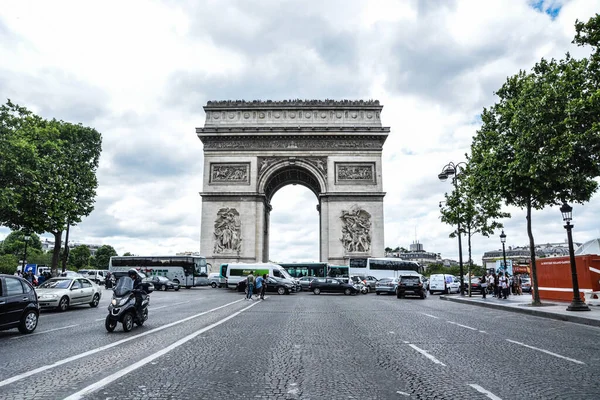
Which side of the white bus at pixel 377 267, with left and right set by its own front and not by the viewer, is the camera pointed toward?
right

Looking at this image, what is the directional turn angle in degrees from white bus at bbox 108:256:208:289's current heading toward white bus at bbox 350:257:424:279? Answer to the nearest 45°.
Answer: approximately 45° to its left

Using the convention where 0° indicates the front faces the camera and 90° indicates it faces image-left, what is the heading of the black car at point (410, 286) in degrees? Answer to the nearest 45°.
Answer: approximately 180°

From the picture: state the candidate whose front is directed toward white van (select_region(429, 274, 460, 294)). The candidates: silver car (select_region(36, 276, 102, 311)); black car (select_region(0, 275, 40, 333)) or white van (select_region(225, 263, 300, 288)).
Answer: white van (select_region(225, 263, 300, 288))

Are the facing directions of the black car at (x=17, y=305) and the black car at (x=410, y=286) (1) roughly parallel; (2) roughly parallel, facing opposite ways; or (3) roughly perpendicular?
roughly parallel, facing opposite ways

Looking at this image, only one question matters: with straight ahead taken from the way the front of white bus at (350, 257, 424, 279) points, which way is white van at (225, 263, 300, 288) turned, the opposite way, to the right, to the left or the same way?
the same way

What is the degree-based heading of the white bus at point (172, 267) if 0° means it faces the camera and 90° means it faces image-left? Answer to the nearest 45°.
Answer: approximately 315°

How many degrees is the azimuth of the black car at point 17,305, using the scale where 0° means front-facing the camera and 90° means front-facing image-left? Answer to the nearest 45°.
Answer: approximately 45°

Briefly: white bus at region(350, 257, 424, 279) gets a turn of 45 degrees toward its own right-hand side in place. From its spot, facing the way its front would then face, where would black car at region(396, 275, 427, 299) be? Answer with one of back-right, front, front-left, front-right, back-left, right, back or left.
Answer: front-right

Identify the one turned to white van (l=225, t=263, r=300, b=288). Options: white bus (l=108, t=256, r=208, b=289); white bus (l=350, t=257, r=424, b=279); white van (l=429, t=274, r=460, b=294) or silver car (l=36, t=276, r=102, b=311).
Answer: white bus (l=108, t=256, r=208, b=289)

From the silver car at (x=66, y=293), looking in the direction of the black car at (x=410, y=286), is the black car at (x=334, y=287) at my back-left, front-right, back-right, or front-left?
front-left

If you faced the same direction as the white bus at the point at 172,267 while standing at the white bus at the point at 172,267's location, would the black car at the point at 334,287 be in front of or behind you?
in front

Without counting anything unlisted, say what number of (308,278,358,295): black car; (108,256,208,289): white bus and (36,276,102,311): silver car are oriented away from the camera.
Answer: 0

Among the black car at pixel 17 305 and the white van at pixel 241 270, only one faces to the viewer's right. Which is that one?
the white van

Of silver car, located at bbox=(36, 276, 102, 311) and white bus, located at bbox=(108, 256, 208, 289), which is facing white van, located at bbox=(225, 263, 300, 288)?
the white bus
